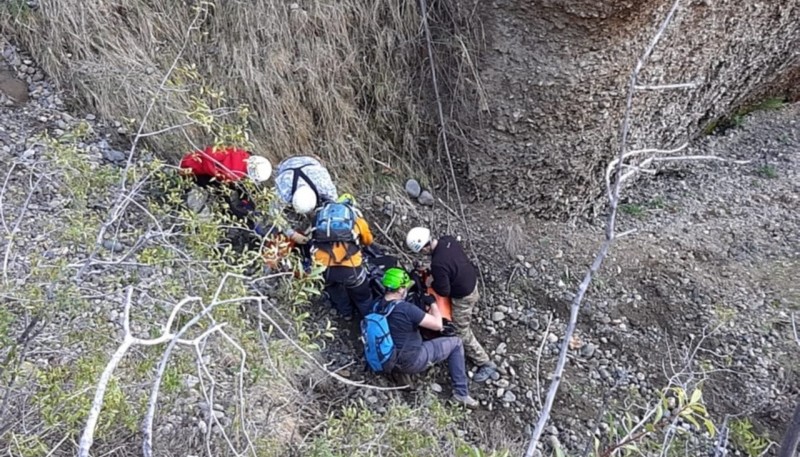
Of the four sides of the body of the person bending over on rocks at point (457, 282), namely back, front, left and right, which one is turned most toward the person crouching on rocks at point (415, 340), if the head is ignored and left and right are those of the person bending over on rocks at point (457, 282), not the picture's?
left

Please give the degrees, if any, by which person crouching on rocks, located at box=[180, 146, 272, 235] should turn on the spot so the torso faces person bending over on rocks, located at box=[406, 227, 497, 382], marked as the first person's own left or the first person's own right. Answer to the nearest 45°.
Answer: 0° — they already face them

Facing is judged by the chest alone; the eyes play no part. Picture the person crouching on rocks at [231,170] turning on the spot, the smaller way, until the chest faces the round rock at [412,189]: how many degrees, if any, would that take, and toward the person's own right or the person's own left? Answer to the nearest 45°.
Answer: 0° — they already face it

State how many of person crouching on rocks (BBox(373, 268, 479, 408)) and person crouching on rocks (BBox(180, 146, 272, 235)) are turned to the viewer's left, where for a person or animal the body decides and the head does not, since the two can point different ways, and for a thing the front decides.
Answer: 0

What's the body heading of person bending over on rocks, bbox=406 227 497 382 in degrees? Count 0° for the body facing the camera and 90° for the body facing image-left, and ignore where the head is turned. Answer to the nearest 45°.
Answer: approximately 90°

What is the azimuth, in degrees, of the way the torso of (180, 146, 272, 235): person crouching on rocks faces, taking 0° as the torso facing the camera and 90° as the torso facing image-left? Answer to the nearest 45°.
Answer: approximately 270°

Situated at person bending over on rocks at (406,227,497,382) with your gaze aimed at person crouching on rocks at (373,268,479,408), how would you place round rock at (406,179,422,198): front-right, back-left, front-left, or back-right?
back-right

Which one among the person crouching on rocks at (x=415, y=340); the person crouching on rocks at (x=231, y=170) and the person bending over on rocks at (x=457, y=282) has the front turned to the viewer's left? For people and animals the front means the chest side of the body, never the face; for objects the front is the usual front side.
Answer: the person bending over on rocks at (x=457, y=282)
